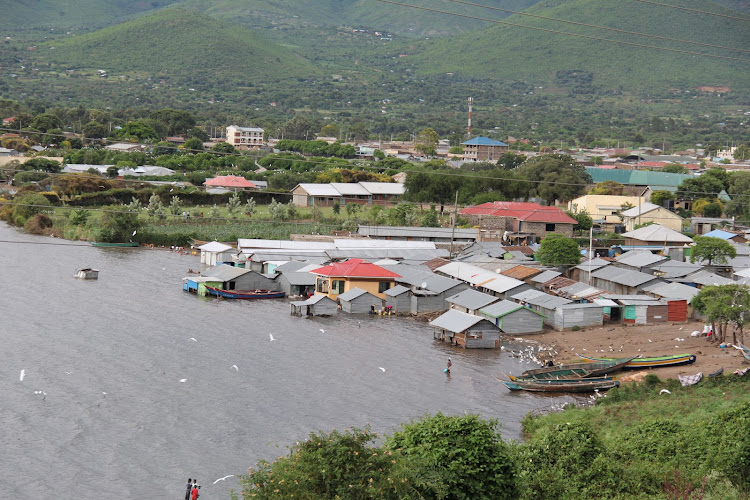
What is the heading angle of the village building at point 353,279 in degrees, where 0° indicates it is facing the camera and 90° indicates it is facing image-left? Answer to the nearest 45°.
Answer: approximately 45°

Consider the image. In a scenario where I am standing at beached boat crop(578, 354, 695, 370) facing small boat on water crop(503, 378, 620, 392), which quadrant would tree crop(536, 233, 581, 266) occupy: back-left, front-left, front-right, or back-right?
back-right

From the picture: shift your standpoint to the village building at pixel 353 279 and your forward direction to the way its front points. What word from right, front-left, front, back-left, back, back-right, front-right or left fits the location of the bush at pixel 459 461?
front-left

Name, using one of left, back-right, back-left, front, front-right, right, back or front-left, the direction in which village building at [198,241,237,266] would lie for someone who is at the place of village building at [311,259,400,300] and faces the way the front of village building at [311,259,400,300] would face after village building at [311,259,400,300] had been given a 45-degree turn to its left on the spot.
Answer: back-right

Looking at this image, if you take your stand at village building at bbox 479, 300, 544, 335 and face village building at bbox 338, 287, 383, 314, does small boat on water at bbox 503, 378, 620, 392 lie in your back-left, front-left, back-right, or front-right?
back-left

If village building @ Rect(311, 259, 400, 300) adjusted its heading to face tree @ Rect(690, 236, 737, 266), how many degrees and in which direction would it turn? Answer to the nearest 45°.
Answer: approximately 135° to its left

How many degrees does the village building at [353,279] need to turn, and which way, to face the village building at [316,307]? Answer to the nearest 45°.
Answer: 0° — it already faces it

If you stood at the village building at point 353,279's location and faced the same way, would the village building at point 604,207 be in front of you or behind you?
behind

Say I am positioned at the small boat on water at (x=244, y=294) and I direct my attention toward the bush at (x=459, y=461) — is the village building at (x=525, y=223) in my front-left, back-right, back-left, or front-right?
back-left

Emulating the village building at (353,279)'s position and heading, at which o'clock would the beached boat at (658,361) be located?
The beached boat is roughly at 9 o'clock from the village building.

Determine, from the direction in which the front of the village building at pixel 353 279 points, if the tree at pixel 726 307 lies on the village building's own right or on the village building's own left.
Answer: on the village building's own left
